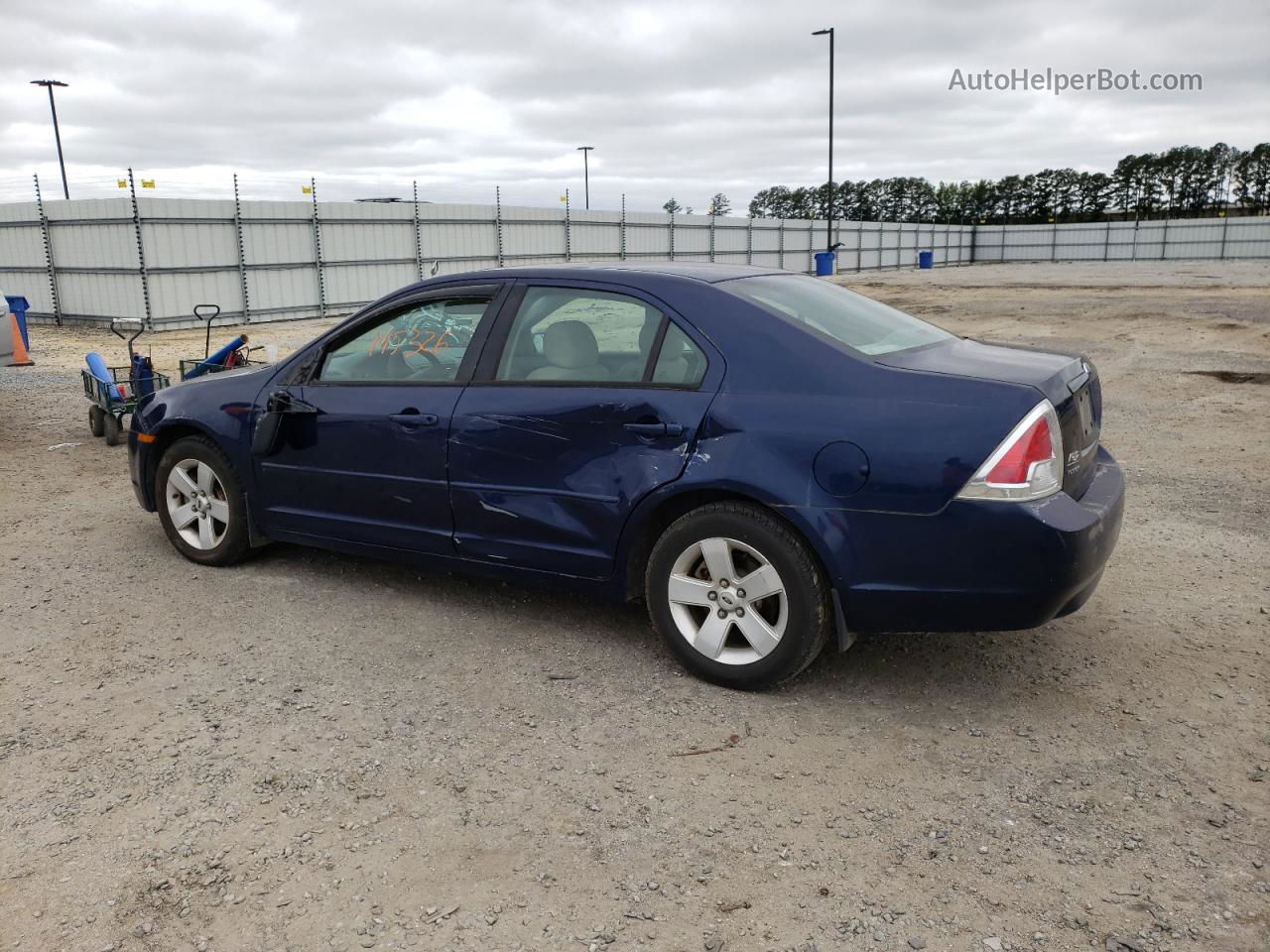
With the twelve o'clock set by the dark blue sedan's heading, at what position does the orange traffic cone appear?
The orange traffic cone is roughly at 12 o'clock from the dark blue sedan.

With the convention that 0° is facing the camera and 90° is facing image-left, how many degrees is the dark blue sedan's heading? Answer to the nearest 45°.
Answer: approximately 135°

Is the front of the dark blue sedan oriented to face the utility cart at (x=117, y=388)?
yes

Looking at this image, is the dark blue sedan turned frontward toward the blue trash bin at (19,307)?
yes
